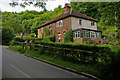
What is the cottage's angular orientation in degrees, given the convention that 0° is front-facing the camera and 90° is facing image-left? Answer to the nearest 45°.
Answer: approximately 45°

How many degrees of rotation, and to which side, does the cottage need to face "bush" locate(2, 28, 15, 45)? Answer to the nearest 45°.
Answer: approximately 45° to its right
